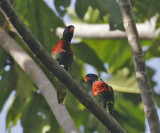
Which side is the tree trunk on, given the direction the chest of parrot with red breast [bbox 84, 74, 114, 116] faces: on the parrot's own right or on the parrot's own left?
on the parrot's own left

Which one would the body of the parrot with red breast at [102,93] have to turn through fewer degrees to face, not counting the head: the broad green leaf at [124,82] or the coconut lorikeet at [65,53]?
the coconut lorikeet

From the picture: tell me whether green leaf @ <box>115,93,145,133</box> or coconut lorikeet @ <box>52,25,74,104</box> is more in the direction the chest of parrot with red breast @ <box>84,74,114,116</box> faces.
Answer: the coconut lorikeet

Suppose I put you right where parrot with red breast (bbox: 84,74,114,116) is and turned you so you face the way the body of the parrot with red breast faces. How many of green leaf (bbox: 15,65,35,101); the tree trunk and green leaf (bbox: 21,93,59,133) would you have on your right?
2

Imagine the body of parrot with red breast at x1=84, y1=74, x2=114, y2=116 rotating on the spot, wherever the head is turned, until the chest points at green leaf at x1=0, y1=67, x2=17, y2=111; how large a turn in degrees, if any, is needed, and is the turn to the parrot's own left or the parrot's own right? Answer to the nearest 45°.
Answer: approximately 90° to the parrot's own right

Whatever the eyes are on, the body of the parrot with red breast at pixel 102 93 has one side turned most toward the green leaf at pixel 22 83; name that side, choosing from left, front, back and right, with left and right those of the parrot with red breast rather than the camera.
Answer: right

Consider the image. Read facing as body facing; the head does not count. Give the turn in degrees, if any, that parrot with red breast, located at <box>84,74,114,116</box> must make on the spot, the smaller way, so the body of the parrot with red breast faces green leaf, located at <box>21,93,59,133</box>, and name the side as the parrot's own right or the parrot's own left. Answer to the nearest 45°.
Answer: approximately 90° to the parrot's own right

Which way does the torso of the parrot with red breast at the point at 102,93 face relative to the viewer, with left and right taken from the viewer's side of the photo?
facing the viewer and to the left of the viewer
